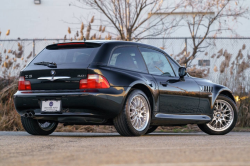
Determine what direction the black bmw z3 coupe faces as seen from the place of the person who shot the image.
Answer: facing away from the viewer and to the right of the viewer
